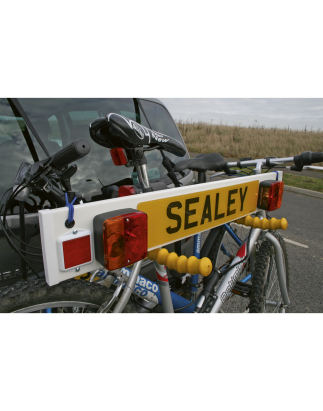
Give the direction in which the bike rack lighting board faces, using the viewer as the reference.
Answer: facing the viewer and to the right of the viewer
